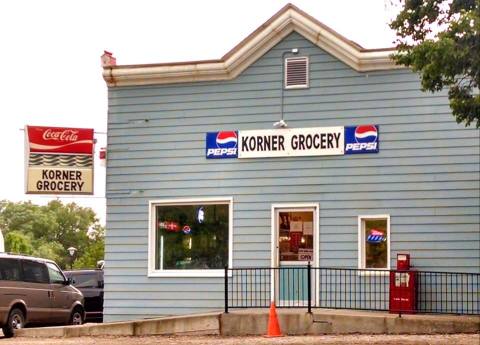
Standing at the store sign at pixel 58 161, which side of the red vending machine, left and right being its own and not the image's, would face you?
right

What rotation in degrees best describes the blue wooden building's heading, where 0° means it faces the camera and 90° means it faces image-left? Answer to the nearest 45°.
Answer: approximately 0°

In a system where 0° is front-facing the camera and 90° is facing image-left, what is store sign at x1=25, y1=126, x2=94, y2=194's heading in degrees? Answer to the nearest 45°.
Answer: approximately 0°
